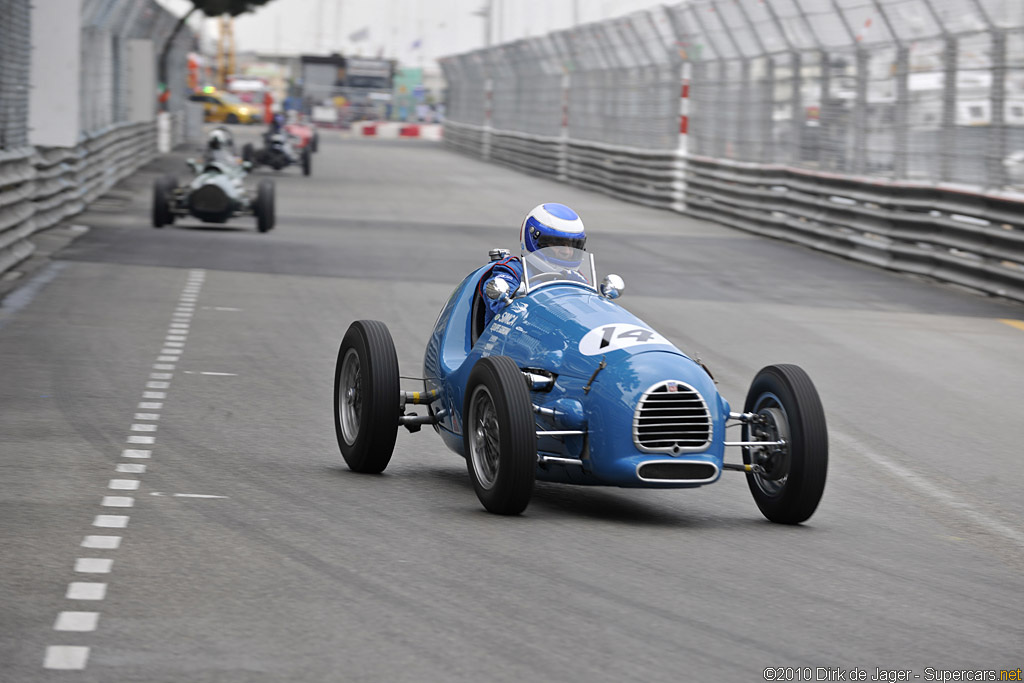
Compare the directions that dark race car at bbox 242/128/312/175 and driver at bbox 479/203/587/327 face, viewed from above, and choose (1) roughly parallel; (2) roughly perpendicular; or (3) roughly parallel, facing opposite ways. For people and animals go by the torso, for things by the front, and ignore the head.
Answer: roughly parallel

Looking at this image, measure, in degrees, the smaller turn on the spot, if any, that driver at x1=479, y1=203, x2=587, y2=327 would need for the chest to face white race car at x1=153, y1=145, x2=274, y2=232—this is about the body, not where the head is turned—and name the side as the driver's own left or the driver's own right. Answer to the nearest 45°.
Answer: approximately 135° to the driver's own left

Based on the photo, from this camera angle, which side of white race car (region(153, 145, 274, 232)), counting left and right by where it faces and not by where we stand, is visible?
front

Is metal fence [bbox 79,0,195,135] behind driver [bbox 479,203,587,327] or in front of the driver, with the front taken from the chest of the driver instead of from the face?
behind

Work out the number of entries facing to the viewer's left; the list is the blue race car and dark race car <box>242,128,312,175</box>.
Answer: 0

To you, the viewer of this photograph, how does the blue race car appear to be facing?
facing the viewer and to the right of the viewer

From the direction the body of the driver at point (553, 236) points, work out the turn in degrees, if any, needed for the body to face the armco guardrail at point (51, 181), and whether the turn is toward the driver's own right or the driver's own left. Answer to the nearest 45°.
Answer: approximately 180°

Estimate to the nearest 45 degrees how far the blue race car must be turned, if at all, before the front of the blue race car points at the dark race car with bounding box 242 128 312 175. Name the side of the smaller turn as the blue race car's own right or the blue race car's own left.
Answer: approximately 135° to the blue race car's own left

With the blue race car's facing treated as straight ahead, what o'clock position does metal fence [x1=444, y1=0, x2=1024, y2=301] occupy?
The metal fence is roughly at 8 o'clock from the blue race car.

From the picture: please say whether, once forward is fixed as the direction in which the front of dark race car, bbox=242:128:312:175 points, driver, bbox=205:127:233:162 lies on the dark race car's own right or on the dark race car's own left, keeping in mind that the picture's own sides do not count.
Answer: on the dark race car's own right

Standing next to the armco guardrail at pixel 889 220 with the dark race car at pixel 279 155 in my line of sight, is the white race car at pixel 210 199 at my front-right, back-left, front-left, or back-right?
front-left

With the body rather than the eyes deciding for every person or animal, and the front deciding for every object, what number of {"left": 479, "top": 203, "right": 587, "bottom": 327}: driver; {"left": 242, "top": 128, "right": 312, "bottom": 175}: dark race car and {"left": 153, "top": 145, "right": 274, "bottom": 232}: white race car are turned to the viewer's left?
0

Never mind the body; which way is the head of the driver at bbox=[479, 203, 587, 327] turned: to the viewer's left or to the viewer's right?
to the viewer's right

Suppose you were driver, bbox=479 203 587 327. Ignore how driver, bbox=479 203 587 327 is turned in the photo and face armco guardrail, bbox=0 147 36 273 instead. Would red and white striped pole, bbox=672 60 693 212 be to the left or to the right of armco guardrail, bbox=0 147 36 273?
right

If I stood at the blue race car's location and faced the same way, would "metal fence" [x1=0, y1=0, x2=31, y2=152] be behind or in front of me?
behind

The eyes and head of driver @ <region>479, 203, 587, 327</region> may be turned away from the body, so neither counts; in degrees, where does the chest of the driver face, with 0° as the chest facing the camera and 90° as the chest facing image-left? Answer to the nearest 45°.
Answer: approximately 315°
